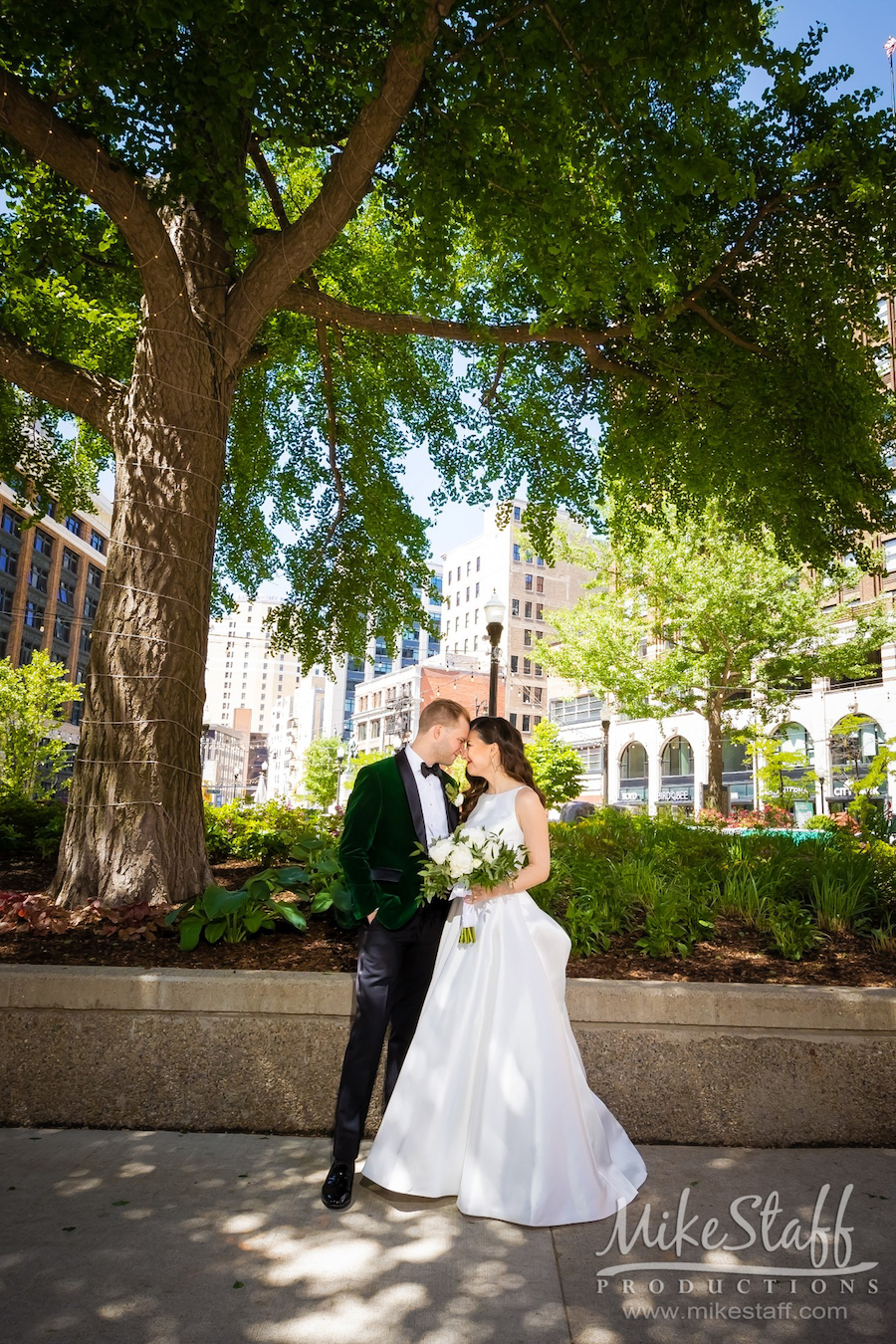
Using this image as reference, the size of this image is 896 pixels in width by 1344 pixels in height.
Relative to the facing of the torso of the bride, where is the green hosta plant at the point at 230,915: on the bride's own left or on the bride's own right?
on the bride's own right

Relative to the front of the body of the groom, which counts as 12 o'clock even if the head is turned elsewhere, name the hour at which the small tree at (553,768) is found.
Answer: The small tree is roughly at 8 o'clock from the groom.

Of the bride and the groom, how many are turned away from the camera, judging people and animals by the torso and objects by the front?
0

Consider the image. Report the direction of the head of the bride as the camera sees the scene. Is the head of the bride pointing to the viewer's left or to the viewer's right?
to the viewer's left

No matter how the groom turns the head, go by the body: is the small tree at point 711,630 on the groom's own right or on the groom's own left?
on the groom's own left

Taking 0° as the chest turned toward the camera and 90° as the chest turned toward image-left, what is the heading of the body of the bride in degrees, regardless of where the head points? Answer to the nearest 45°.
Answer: approximately 45°

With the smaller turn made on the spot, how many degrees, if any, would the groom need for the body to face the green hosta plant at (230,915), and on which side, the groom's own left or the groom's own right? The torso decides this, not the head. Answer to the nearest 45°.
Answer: approximately 180°

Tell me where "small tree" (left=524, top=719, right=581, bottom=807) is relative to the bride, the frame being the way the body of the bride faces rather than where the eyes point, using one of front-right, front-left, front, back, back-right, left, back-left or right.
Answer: back-right

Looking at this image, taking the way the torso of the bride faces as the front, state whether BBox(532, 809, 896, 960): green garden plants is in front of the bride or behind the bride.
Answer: behind
